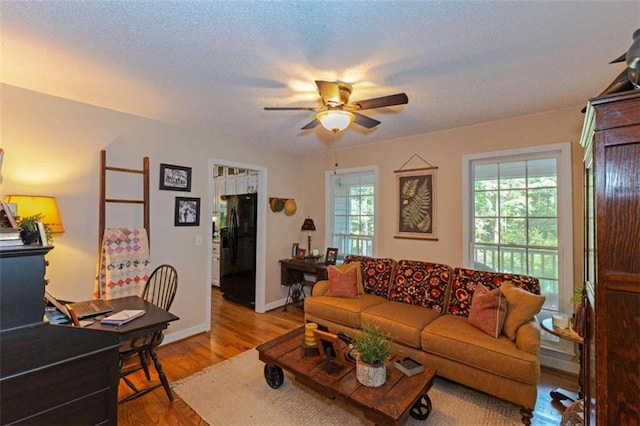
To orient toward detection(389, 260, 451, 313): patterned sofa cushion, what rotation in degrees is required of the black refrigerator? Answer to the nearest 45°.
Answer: approximately 90° to its left

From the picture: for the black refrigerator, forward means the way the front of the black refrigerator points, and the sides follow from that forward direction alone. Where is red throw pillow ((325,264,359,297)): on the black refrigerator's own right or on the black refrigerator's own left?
on the black refrigerator's own left

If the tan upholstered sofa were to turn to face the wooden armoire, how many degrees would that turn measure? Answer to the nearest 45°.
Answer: approximately 45° to its left

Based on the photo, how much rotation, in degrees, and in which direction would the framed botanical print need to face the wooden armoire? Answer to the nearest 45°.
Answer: approximately 45° to its left

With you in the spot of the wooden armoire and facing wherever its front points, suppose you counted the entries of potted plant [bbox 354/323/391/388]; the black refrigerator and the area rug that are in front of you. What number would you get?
3

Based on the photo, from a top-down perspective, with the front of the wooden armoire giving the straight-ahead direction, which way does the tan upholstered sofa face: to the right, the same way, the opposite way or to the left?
to the left

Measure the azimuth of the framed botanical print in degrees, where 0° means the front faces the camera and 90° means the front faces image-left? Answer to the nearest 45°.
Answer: approximately 45°

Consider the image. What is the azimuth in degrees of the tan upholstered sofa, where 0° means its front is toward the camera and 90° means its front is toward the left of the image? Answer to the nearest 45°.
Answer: approximately 45°

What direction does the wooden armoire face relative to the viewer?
to the viewer's left

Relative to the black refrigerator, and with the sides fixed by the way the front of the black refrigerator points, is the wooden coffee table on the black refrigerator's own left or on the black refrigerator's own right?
on the black refrigerator's own left
